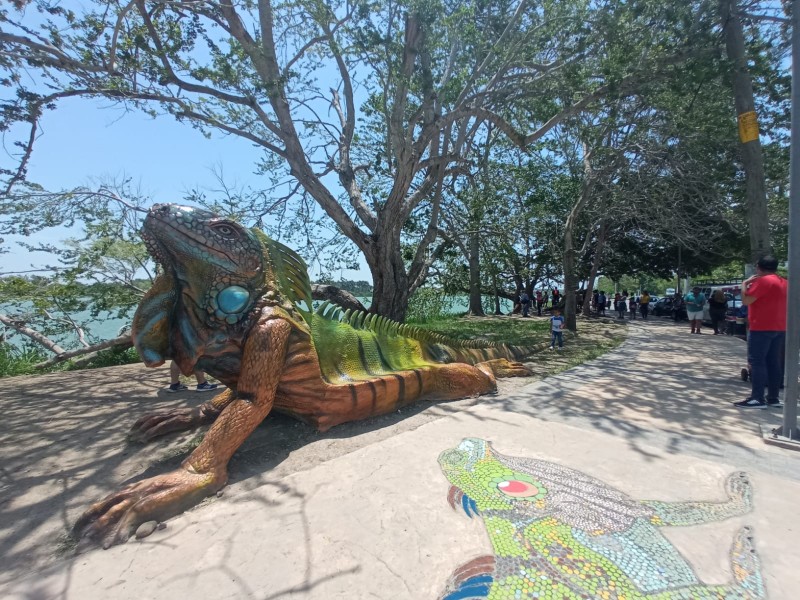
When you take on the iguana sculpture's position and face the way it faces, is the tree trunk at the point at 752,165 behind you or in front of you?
behind

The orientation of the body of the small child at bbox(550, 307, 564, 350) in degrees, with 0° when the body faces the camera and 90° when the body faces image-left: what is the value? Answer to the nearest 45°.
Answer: approximately 0°

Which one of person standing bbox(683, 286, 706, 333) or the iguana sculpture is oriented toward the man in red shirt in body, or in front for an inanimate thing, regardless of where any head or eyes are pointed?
the person standing

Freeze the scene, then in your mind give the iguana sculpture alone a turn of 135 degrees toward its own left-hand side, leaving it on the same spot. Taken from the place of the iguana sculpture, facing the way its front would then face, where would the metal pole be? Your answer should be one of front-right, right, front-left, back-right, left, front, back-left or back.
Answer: front

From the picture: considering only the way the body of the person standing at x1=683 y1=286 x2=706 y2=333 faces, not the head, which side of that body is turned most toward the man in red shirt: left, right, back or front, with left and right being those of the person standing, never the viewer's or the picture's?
front

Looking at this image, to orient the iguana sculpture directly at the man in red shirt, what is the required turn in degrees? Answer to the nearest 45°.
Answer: approximately 135° to its left

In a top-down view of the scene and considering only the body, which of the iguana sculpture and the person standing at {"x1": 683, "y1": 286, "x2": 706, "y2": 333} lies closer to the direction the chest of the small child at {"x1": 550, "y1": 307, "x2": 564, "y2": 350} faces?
the iguana sculpture

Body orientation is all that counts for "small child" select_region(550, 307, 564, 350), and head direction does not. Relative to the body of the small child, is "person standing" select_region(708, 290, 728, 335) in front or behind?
behind
